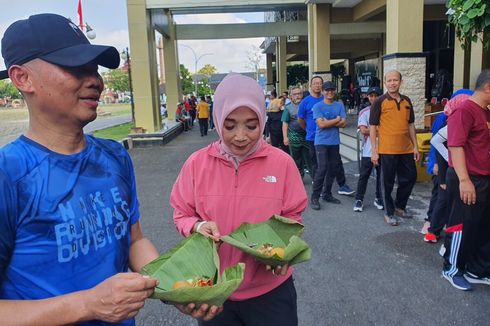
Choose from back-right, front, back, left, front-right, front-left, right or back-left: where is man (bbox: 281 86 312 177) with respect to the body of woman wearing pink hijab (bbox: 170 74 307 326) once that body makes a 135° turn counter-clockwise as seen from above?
front-left

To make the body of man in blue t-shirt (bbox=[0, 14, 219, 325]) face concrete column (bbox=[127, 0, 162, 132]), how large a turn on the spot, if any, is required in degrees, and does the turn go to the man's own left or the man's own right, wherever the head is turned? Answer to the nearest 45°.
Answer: approximately 135° to the man's own left

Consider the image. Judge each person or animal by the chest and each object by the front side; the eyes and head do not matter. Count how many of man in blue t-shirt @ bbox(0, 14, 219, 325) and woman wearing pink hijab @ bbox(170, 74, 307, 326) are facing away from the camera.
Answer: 0

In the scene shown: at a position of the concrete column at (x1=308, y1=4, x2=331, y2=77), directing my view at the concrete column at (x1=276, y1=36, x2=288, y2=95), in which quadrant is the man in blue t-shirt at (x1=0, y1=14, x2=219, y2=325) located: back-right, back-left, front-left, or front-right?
back-left

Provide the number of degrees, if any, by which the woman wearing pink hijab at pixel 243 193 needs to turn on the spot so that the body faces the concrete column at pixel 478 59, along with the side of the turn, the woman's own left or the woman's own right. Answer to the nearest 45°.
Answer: approximately 135° to the woman's own left

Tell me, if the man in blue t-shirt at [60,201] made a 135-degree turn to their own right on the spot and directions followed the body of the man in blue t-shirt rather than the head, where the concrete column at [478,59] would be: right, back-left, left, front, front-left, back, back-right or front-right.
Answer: back-right

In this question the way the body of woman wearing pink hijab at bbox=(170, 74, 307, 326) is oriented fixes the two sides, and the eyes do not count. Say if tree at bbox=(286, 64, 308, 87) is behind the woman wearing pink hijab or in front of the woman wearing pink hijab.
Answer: behind

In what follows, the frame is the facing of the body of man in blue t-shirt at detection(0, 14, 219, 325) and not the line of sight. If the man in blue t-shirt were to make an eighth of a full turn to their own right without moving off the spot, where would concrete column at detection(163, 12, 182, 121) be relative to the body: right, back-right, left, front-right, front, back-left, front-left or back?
back

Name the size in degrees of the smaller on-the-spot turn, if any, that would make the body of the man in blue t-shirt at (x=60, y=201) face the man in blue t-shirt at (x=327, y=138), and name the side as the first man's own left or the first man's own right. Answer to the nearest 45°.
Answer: approximately 90° to the first man's own left

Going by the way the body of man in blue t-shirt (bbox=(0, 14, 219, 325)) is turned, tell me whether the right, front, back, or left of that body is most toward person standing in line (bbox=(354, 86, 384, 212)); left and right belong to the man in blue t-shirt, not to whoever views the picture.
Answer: left

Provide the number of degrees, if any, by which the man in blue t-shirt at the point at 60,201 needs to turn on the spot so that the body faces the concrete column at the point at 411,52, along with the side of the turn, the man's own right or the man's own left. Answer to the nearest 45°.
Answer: approximately 90° to the man's own left

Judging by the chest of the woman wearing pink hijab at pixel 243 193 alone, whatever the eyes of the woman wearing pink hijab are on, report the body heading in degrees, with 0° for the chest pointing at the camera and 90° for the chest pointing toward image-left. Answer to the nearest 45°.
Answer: approximately 0°

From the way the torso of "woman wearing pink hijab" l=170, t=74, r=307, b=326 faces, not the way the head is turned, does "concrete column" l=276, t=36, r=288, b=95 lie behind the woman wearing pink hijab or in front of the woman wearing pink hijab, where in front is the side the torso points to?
behind

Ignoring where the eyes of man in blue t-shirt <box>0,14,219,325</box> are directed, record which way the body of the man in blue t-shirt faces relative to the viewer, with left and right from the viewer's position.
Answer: facing the viewer and to the right of the viewer
